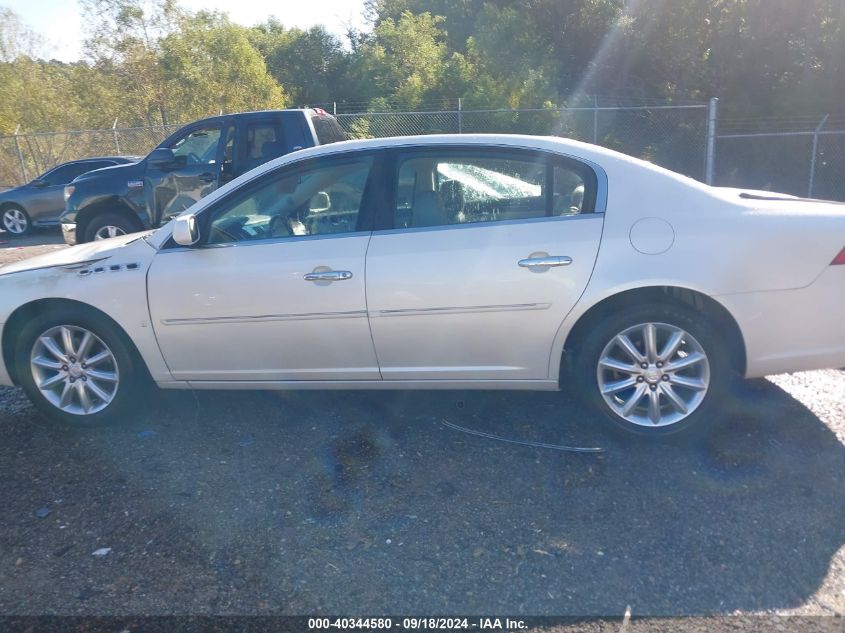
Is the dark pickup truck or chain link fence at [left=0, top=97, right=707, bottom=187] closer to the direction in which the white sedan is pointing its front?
the dark pickup truck

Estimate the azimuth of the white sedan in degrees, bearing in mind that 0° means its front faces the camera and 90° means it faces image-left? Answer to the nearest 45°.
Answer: approximately 90°

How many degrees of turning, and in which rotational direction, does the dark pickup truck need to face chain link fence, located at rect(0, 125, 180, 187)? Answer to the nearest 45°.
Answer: approximately 90° to its right

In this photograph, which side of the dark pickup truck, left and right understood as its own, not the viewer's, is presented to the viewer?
left

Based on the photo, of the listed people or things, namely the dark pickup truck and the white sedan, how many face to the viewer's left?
2

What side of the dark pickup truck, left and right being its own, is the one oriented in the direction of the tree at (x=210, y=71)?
right

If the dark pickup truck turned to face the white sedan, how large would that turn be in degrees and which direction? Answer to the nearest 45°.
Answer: approximately 90° to its left

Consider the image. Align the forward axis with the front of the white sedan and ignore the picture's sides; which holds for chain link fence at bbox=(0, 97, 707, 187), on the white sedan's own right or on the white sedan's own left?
on the white sedan's own right

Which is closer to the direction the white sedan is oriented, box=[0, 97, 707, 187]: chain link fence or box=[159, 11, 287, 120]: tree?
the tree

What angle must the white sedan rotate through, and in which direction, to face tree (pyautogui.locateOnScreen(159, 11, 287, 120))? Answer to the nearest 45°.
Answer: approximately 90° to its right
